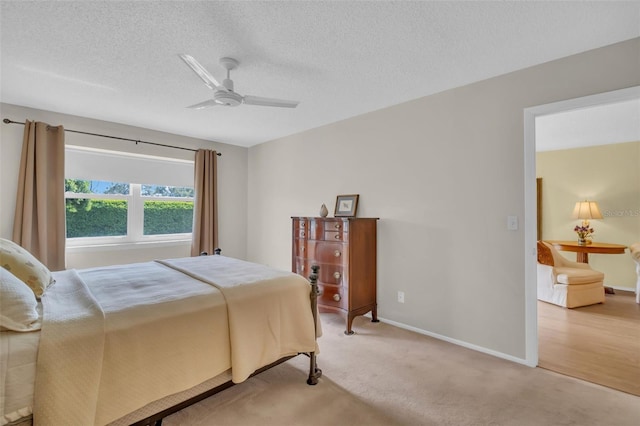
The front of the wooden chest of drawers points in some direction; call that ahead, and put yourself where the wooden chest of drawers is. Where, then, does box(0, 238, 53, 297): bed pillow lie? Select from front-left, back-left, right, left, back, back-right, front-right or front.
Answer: front

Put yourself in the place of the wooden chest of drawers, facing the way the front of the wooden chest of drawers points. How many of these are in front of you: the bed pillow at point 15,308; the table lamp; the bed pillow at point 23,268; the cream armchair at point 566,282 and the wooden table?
2

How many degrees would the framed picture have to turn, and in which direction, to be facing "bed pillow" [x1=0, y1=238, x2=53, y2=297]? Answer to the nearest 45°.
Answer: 0° — it already faces it

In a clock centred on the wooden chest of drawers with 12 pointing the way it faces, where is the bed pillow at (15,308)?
The bed pillow is roughly at 12 o'clock from the wooden chest of drawers.

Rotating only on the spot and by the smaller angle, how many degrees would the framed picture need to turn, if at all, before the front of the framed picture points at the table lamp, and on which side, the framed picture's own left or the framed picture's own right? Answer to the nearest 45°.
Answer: approximately 135° to the framed picture's own left

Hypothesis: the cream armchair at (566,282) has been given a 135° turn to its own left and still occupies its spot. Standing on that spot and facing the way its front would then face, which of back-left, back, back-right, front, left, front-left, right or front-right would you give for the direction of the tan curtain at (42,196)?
back-left

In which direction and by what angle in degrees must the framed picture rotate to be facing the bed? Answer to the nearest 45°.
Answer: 0° — it already faces it

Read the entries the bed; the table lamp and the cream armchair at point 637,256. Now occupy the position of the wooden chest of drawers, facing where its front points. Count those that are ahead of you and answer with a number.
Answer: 1

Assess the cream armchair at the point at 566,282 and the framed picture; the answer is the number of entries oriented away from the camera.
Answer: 0

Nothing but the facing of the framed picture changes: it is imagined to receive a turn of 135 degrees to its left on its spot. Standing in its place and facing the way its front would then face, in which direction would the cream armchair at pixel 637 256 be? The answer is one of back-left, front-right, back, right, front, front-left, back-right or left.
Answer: front

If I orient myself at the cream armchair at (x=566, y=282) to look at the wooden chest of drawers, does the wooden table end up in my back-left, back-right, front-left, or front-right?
back-right

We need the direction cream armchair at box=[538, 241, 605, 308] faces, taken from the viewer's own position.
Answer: facing the viewer and to the right of the viewer

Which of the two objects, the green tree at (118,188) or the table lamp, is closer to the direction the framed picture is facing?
the green tree

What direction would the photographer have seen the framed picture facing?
facing the viewer and to the left of the viewer

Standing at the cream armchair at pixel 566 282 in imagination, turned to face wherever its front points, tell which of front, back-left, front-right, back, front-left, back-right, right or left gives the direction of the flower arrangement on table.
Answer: back-left

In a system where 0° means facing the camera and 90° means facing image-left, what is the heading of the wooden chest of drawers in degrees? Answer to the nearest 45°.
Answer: approximately 45°

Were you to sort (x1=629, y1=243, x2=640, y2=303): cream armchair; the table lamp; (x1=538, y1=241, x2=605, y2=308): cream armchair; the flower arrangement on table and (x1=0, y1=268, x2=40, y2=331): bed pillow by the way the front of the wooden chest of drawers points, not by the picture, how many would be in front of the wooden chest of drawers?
1
